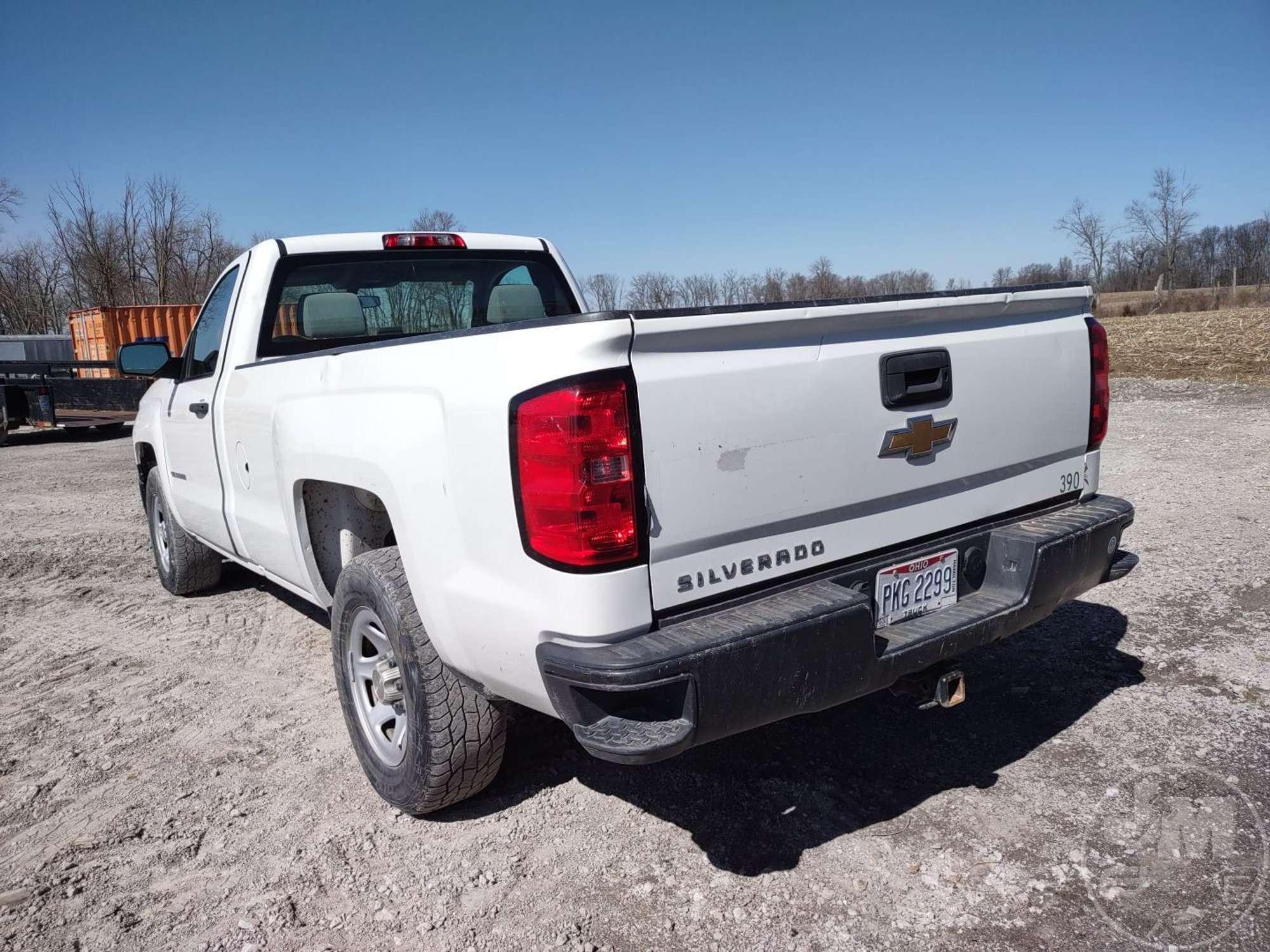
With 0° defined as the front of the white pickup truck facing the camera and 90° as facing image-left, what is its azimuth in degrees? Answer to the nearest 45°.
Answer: approximately 135°

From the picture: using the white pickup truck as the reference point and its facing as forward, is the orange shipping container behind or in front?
in front

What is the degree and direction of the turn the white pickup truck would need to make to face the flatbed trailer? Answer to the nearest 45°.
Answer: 0° — it already faces it
